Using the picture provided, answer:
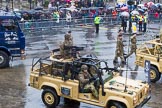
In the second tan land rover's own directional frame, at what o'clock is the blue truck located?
The blue truck is roughly at 5 o'clock from the second tan land rover.

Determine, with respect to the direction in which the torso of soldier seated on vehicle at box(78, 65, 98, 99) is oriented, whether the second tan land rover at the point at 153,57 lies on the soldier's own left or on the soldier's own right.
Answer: on the soldier's own left

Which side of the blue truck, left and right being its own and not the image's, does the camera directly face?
right

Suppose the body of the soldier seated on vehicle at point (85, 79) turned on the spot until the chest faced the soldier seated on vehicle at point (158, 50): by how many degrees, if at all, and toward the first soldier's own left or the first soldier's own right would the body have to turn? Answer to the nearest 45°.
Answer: approximately 90° to the first soldier's own left

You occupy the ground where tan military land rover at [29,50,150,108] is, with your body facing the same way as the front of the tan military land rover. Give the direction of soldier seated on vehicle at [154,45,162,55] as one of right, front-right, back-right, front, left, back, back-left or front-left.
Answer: left

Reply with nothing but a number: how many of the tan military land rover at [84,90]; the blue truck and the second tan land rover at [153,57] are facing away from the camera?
0

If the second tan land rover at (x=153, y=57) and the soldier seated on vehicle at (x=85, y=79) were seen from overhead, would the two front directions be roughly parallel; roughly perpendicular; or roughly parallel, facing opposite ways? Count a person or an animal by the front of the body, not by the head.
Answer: roughly parallel

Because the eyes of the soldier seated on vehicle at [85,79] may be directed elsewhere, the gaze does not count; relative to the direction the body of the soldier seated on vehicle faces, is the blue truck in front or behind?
behind

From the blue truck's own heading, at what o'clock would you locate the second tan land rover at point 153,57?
The second tan land rover is roughly at 1 o'clock from the blue truck.

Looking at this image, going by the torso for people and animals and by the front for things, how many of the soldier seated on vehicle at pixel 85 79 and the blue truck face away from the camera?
0

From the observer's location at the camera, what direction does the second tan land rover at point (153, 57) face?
facing the viewer and to the right of the viewer

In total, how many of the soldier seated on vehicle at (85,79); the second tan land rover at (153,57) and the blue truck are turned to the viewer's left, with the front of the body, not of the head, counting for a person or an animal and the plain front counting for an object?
0
